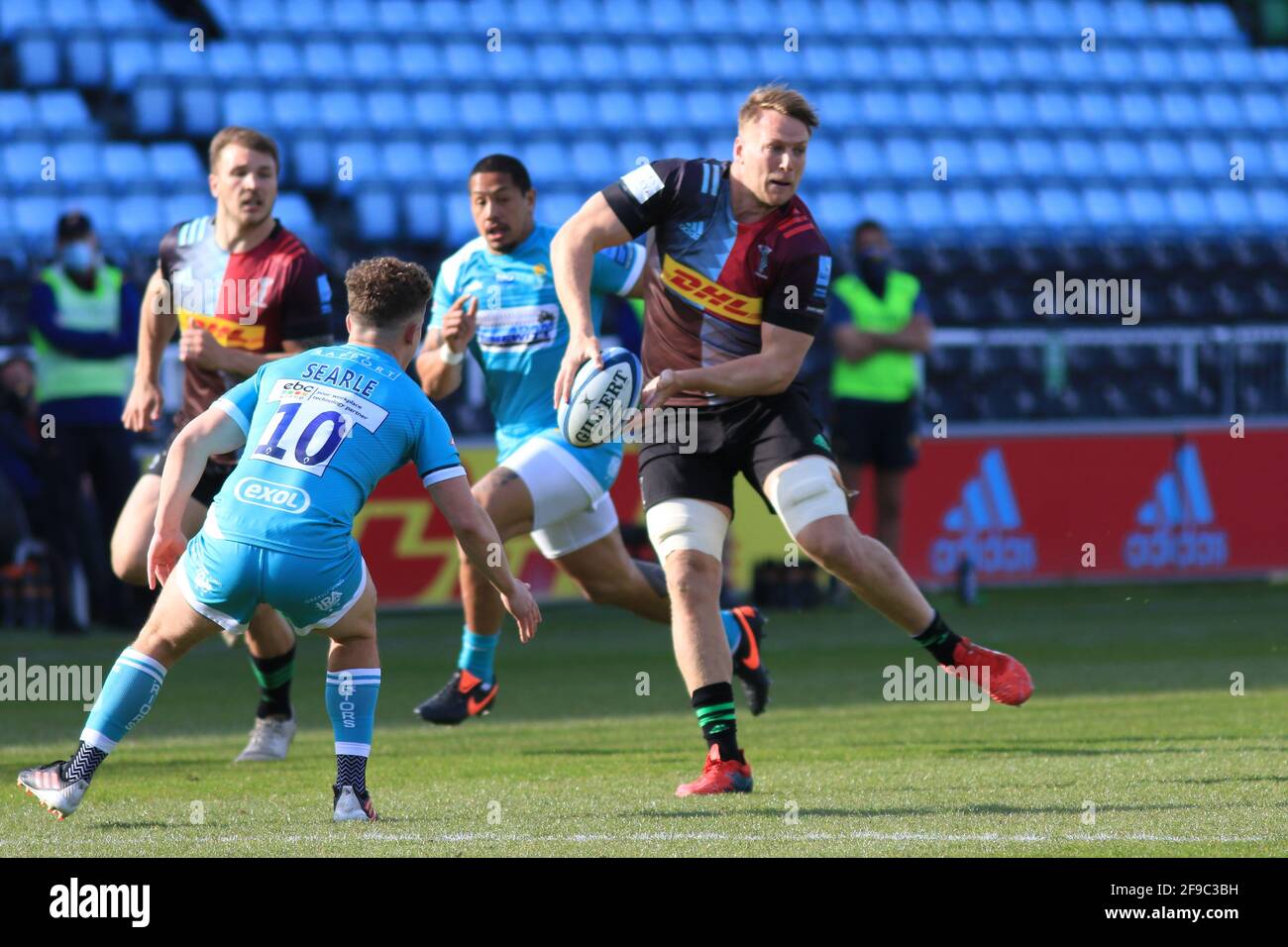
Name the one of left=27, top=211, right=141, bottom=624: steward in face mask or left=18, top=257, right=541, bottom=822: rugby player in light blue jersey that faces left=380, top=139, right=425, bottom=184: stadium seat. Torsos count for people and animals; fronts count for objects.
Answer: the rugby player in light blue jersey

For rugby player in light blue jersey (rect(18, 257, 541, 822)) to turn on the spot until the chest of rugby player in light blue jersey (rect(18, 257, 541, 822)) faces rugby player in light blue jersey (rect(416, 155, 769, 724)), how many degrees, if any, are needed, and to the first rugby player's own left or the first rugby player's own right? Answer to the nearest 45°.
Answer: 0° — they already face them

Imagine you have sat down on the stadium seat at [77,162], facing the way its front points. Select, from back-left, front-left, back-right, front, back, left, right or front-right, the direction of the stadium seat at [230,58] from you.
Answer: back-left

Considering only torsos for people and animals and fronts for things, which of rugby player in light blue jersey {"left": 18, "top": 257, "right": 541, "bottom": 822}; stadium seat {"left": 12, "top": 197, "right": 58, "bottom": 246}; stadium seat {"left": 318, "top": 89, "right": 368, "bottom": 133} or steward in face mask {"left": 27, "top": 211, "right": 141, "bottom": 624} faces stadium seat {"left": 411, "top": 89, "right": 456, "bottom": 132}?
the rugby player in light blue jersey

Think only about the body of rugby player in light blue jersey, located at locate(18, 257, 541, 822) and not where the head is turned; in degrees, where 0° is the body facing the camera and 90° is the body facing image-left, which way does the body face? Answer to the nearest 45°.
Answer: approximately 180°

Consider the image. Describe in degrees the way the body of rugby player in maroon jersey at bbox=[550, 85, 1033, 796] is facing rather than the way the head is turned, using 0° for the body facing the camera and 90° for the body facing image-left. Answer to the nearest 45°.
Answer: approximately 0°

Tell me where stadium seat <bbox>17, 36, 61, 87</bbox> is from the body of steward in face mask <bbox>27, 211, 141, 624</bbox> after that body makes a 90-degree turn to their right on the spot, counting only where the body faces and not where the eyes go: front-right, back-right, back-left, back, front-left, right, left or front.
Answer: right

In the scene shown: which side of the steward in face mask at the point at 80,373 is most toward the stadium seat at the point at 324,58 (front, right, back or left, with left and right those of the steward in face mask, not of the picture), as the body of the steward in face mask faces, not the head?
back

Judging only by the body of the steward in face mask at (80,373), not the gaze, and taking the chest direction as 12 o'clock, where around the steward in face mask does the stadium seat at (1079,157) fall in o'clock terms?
The stadium seat is roughly at 8 o'clock from the steward in face mask.

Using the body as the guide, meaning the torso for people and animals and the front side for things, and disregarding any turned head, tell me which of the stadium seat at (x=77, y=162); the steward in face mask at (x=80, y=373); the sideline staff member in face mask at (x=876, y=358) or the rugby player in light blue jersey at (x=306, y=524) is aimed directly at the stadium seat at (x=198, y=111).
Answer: the rugby player in light blue jersey

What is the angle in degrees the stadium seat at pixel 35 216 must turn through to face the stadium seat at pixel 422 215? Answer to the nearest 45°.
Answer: approximately 90° to its left

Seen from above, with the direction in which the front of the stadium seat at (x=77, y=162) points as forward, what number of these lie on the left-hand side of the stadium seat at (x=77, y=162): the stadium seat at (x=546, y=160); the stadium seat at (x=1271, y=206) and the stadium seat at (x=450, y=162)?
3
